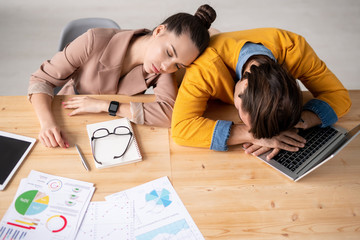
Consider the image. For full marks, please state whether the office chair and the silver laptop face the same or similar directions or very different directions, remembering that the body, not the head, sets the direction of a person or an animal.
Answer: very different directions

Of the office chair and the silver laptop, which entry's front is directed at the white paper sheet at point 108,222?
the office chair

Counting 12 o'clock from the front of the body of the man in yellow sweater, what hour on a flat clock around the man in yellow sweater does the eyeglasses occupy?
The eyeglasses is roughly at 2 o'clock from the man in yellow sweater.

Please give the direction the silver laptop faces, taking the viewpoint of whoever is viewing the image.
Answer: facing away from the viewer and to the left of the viewer

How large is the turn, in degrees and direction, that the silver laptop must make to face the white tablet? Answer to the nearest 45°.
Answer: approximately 90° to its left

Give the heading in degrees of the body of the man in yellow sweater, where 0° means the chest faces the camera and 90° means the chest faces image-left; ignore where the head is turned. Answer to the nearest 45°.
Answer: approximately 0°

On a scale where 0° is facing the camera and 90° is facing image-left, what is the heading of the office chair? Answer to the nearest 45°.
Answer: approximately 0°

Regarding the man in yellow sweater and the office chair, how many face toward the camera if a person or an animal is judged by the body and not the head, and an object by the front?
2

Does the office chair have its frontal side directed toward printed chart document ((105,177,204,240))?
yes
